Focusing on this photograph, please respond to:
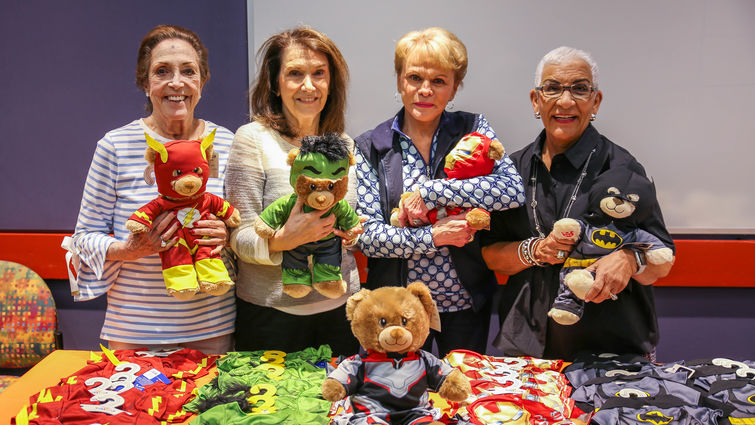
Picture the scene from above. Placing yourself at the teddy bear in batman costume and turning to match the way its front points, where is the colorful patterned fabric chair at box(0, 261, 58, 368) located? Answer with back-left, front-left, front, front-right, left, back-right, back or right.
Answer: right

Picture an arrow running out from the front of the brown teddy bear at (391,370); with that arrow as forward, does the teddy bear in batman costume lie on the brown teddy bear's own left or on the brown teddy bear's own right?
on the brown teddy bear's own left

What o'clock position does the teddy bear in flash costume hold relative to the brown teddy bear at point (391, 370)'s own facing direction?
The teddy bear in flash costume is roughly at 4 o'clock from the brown teddy bear.

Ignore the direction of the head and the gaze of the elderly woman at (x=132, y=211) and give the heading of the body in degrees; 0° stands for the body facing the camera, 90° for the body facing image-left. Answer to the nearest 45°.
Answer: approximately 0°

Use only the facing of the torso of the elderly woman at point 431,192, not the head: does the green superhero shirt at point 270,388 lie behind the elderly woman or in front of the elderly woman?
in front

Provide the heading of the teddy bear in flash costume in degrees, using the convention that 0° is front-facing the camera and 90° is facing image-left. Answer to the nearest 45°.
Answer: approximately 0°

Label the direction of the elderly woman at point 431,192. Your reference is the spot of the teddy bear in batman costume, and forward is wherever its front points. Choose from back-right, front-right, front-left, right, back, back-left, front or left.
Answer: right

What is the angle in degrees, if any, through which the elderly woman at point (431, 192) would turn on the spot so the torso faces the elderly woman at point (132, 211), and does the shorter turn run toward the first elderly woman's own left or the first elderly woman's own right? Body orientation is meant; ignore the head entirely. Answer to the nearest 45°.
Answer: approximately 90° to the first elderly woman's own right

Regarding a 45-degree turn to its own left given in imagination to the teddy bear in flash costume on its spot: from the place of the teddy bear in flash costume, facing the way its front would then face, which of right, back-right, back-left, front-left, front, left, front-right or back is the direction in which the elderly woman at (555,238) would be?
front-left
